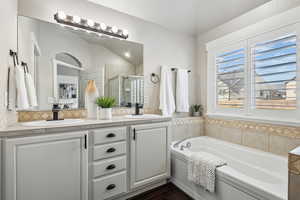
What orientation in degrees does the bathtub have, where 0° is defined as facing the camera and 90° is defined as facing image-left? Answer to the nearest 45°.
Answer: approximately 45°

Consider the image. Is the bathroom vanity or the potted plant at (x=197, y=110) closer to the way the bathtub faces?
the bathroom vanity

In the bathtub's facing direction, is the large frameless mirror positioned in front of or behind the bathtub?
in front

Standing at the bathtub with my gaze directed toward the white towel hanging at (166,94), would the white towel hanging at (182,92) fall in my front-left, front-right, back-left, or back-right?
front-right

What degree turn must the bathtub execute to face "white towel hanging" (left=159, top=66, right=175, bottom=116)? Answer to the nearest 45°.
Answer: approximately 45° to its right

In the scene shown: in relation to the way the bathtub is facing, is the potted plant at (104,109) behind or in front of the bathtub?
in front

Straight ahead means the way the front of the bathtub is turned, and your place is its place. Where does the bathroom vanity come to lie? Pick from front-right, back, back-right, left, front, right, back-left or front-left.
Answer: front

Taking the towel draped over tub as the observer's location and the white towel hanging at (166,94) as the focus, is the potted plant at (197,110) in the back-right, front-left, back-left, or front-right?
front-right

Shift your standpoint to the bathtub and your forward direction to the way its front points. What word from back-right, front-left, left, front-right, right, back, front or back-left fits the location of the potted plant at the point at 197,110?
right
